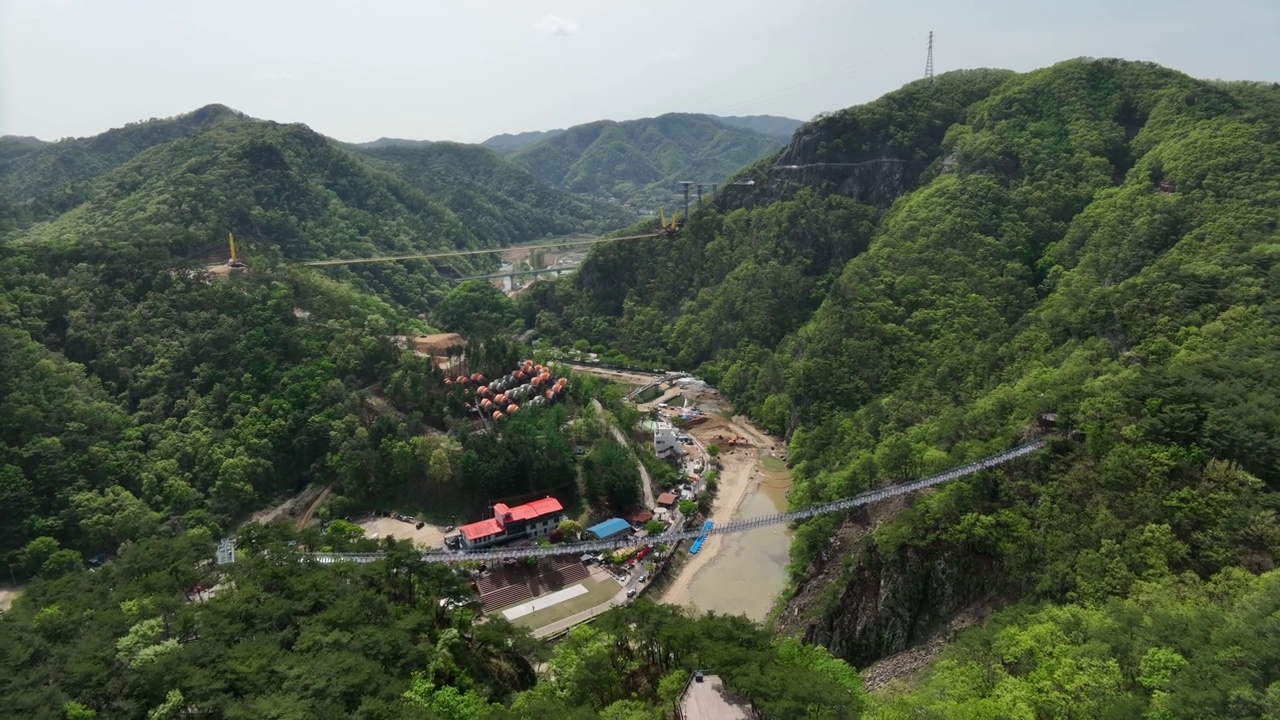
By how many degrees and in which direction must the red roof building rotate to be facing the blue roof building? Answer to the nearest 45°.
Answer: approximately 45° to its left

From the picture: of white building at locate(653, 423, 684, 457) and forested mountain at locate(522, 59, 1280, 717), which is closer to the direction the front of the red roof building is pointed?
the forested mountain

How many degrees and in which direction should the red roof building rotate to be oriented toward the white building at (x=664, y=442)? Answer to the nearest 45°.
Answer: approximately 90° to its left

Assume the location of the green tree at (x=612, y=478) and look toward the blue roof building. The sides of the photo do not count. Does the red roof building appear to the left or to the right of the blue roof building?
right

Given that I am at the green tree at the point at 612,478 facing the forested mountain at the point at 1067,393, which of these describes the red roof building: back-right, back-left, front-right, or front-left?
back-right

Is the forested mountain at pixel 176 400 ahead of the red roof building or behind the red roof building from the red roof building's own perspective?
behind

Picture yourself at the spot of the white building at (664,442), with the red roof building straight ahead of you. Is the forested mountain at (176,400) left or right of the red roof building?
right

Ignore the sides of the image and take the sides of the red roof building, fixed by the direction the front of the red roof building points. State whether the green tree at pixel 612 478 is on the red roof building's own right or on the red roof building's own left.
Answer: on the red roof building's own left

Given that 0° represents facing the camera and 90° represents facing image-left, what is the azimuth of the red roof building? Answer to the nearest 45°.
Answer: approximately 315°
